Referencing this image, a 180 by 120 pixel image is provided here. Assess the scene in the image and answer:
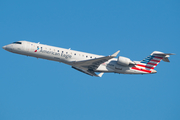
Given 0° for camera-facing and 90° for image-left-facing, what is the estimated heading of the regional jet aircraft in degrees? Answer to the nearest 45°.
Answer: approximately 90°
